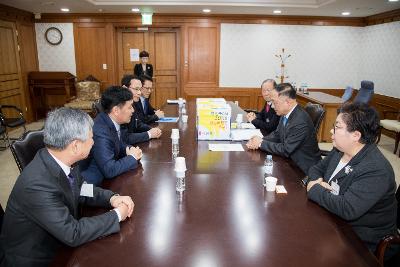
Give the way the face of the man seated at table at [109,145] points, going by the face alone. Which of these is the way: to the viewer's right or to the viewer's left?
to the viewer's right

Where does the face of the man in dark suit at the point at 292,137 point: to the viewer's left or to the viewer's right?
to the viewer's left

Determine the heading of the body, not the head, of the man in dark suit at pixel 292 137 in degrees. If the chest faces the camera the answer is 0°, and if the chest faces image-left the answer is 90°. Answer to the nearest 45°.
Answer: approximately 90°

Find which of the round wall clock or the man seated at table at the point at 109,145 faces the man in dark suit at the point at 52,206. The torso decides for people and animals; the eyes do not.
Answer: the round wall clock

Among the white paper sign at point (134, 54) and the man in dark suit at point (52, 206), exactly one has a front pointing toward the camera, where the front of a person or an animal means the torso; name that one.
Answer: the white paper sign

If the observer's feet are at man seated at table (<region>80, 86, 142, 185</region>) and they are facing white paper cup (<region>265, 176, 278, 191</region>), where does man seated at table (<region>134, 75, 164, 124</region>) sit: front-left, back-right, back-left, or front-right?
back-left

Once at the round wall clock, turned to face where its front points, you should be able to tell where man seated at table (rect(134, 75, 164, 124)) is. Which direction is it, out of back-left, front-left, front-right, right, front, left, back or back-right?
front

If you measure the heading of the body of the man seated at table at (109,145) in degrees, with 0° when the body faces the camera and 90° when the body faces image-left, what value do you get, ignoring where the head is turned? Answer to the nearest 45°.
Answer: approximately 270°

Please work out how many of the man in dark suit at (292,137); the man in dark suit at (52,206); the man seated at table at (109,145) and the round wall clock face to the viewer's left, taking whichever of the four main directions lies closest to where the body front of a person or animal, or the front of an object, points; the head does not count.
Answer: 1

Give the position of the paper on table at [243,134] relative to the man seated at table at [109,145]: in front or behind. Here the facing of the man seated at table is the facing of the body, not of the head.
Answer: in front

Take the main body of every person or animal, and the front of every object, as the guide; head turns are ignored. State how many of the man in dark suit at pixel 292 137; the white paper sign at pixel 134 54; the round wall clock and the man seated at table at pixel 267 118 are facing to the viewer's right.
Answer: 0

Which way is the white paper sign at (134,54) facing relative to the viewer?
toward the camera

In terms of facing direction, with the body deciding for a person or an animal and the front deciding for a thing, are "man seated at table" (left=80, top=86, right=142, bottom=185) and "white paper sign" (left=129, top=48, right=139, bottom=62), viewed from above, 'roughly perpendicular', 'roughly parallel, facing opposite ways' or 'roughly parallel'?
roughly perpendicular

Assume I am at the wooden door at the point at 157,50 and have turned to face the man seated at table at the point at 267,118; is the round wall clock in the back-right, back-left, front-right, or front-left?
back-right

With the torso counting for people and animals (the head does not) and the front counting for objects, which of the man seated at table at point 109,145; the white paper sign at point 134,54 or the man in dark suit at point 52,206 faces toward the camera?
the white paper sign

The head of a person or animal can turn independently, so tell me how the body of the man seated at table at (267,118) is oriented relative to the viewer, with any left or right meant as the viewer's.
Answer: facing the viewer and to the left of the viewer

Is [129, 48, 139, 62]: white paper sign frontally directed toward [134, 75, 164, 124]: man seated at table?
yes

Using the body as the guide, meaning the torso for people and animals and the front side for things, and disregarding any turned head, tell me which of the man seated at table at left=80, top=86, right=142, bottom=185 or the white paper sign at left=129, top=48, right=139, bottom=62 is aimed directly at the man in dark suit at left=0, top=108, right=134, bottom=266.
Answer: the white paper sign

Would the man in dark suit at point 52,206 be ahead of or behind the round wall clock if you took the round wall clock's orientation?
ahead

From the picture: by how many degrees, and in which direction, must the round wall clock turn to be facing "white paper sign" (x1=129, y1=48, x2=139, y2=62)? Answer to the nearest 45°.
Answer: approximately 90° to its left

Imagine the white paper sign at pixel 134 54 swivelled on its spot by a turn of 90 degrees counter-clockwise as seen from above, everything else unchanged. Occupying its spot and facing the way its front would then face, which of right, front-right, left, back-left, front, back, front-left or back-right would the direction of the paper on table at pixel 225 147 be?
right
